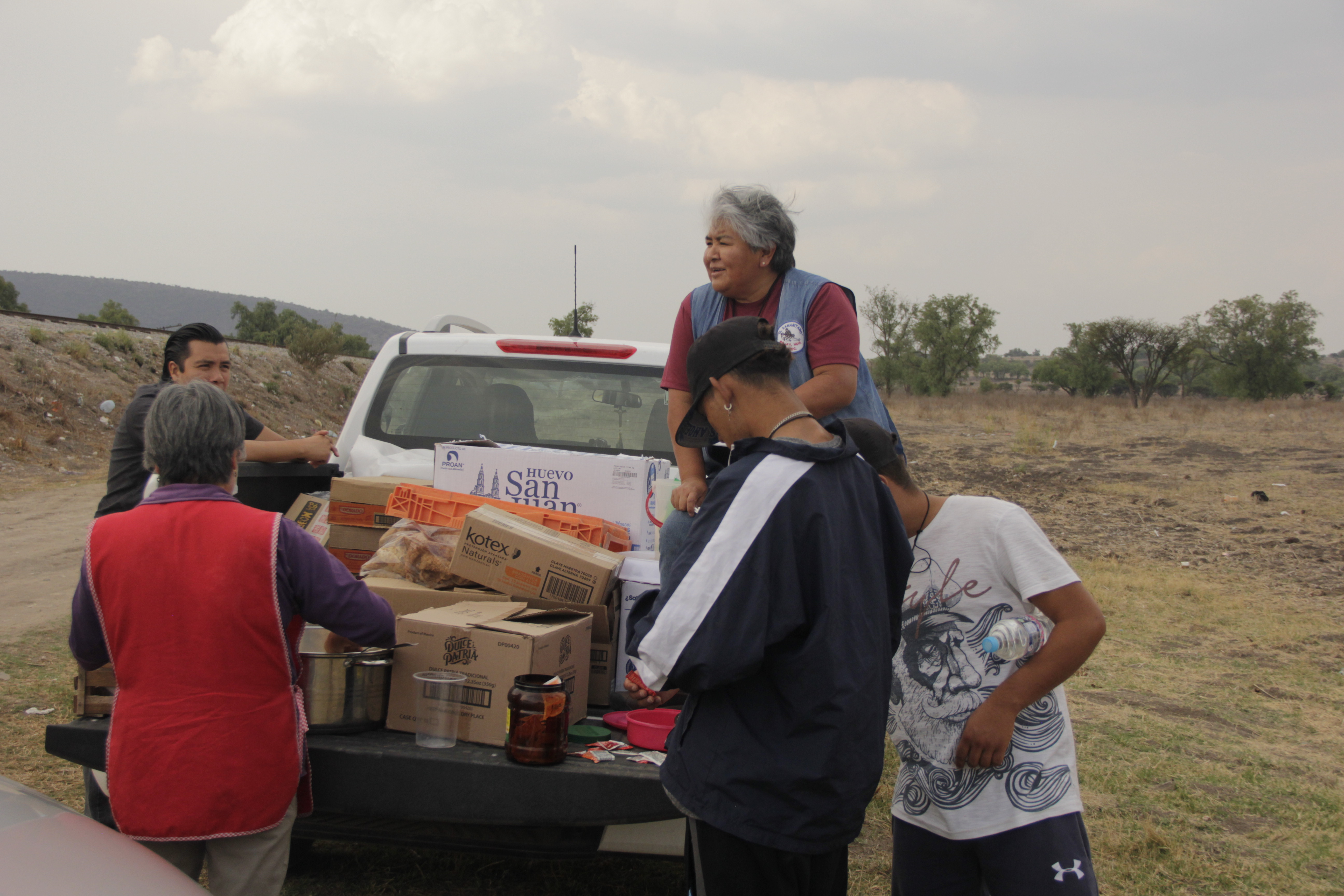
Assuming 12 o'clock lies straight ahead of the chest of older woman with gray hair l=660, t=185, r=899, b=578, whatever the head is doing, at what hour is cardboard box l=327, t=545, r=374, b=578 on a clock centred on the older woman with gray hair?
The cardboard box is roughly at 2 o'clock from the older woman with gray hair.

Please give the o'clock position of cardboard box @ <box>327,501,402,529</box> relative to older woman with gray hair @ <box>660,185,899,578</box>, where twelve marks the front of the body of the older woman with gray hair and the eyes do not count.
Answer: The cardboard box is roughly at 2 o'clock from the older woman with gray hair.

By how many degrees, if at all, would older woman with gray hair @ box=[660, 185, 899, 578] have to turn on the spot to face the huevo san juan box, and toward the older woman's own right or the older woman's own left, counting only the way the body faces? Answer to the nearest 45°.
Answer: approximately 90° to the older woman's own right

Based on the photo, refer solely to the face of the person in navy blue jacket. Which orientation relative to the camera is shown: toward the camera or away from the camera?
away from the camera

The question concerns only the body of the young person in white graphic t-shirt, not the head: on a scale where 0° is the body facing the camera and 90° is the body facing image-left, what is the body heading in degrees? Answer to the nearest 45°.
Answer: approximately 45°

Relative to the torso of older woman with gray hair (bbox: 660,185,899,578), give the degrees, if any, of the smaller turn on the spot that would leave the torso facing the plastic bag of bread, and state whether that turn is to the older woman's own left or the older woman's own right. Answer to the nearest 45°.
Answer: approximately 45° to the older woman's own right

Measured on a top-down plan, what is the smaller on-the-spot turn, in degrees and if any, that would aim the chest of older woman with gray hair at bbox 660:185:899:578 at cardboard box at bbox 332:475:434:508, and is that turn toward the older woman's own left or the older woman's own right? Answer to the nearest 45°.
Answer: approximately 45° to the older woman's own right

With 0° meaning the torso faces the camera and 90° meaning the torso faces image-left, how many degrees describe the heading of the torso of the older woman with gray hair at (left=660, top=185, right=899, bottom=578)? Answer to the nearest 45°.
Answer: approximately 45°
